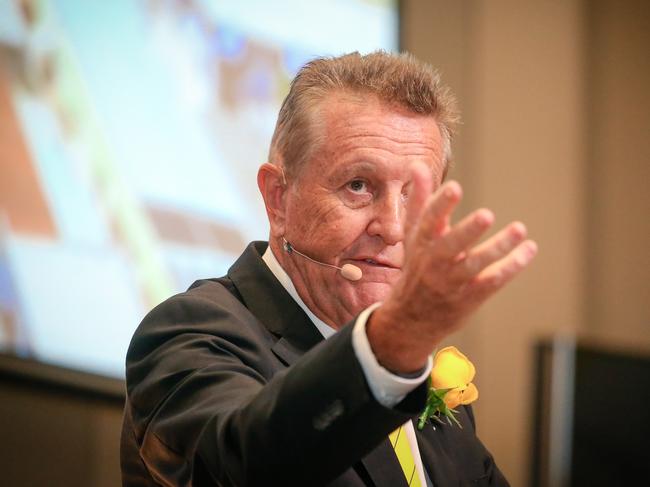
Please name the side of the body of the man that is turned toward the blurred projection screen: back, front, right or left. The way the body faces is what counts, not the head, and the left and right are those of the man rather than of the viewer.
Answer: back

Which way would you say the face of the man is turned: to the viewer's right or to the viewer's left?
to the viewer's right

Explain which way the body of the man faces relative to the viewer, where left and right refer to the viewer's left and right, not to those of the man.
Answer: facing the viewer and to the right of the viewer
